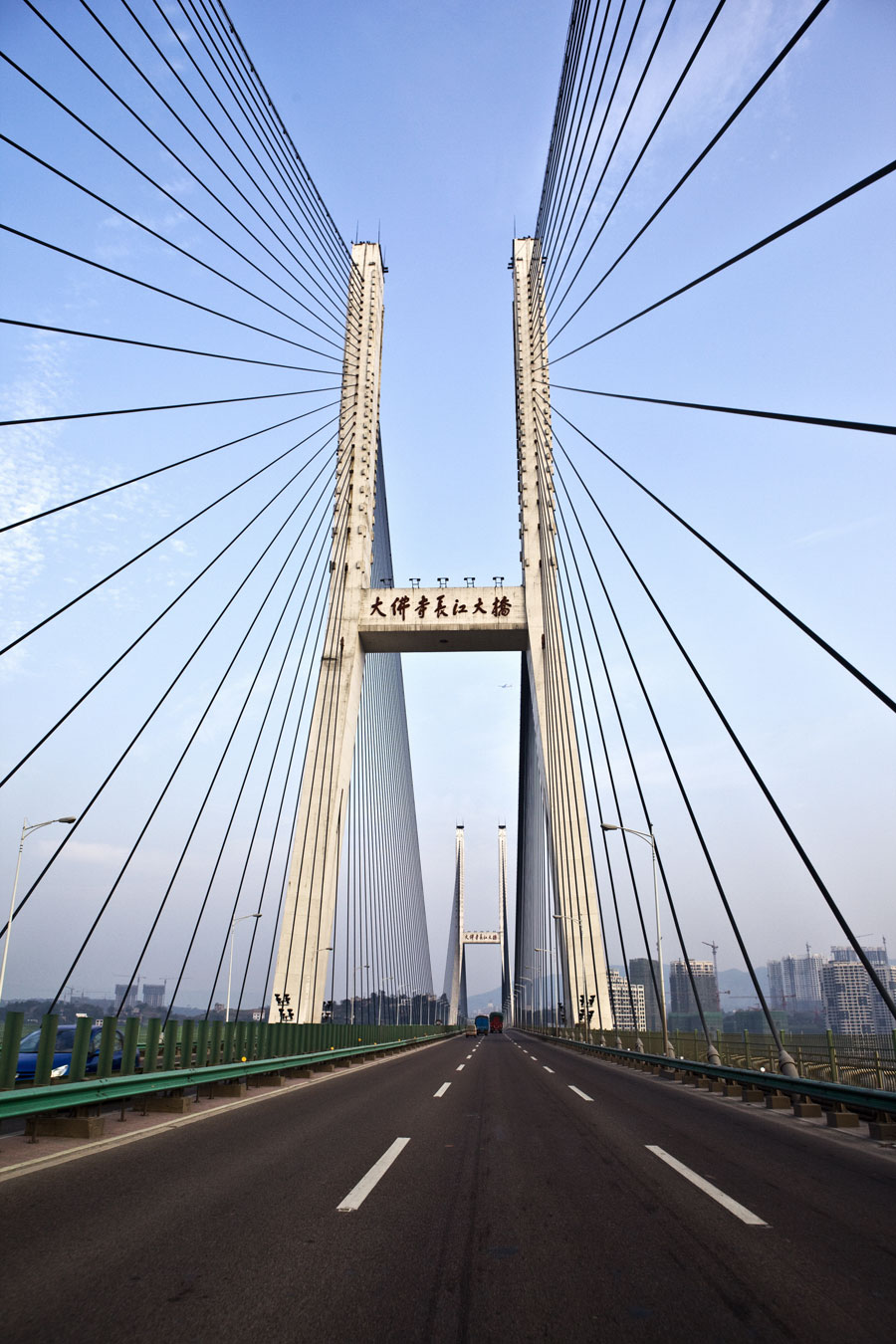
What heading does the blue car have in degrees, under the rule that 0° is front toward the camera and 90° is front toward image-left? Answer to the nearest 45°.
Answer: approximately 45°
